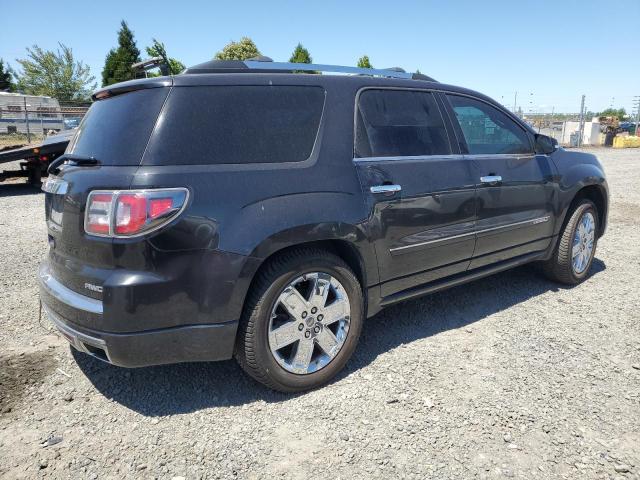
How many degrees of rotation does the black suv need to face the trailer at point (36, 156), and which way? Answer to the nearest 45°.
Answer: approximately 90° to its left

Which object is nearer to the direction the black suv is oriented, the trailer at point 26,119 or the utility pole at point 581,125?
the utility pole

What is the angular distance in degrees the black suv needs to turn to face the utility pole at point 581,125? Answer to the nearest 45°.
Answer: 0° — it already faces it

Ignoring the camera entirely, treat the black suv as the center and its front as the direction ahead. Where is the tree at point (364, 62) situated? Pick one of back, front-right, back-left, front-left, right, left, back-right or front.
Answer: front-left

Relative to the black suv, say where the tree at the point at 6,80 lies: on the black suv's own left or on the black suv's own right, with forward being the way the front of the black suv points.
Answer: on the black suv's own left

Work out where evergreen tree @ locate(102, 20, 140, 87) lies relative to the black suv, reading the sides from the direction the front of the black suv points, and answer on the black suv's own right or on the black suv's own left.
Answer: on the black suv's own left

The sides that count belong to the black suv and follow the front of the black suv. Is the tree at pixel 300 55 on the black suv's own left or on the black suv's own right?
on the black suv's own left

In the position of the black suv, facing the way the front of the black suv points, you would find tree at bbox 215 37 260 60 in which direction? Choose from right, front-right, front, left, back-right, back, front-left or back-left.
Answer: front-left

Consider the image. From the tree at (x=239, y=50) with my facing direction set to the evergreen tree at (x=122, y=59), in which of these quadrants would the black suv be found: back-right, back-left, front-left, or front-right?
back-left

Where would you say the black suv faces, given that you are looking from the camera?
facing away from the viewer and to the right of the viewer
